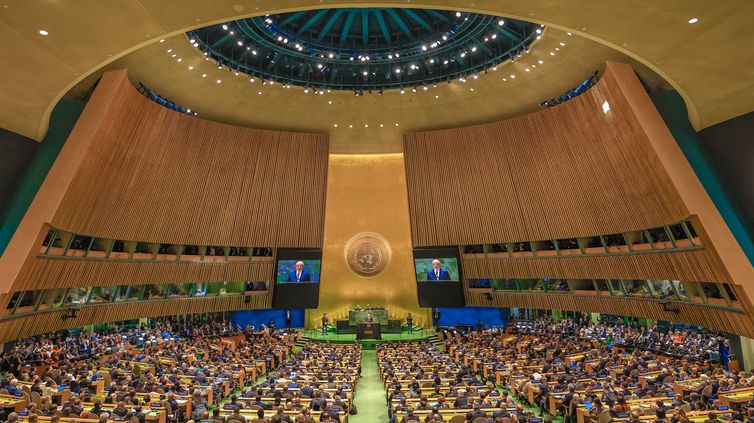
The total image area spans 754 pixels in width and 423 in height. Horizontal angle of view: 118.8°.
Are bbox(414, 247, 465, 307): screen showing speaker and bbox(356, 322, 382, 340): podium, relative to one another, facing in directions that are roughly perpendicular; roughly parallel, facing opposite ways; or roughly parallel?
roughly parallel

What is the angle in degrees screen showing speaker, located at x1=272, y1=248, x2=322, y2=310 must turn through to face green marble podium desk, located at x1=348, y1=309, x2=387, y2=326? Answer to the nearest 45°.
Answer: approximately 90° to its left

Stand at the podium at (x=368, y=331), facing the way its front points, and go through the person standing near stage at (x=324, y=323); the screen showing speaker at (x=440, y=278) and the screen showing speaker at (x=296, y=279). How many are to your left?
1

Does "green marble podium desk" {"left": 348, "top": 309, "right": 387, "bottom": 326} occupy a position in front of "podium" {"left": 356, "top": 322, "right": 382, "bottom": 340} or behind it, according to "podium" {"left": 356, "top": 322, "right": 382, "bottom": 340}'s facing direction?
behind

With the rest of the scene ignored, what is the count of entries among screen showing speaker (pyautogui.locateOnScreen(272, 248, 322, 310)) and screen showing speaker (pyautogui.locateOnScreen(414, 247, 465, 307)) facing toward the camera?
2

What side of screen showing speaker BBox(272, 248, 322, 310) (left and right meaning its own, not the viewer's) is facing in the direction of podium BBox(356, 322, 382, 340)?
left

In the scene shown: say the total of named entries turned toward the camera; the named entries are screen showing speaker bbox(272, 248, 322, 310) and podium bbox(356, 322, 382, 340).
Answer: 2

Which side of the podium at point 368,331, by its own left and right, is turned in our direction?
front

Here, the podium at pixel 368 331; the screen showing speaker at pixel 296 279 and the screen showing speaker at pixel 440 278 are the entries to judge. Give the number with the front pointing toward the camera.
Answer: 3

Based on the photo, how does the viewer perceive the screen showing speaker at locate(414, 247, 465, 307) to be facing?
facing the viewer

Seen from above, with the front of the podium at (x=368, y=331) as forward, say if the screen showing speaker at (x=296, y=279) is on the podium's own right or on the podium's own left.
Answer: on the podium's own right

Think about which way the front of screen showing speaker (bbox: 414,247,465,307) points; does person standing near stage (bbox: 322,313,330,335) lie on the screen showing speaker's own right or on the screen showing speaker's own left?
on the screen showing speaker's own right

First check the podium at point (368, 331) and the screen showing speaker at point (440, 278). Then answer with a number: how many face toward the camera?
2
